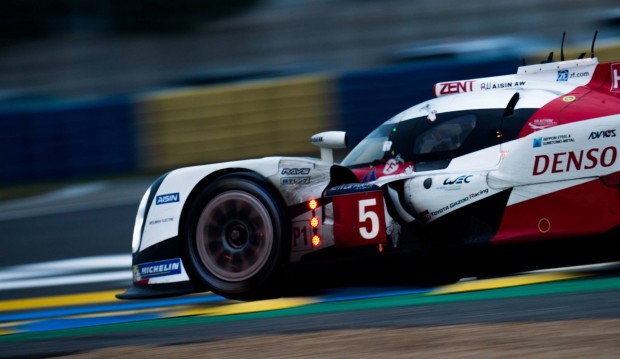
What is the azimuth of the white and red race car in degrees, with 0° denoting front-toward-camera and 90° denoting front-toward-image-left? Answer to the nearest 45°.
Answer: approximately 90°
